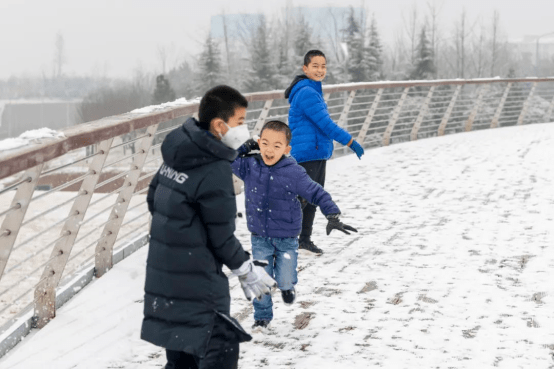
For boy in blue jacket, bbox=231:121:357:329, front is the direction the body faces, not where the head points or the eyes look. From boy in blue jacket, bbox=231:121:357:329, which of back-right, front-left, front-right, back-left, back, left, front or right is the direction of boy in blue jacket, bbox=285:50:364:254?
back

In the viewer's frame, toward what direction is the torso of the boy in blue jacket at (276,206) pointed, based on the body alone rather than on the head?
toward the camera

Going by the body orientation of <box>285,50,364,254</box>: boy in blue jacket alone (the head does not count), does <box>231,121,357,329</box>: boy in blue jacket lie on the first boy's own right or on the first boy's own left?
on the first boy's own right
